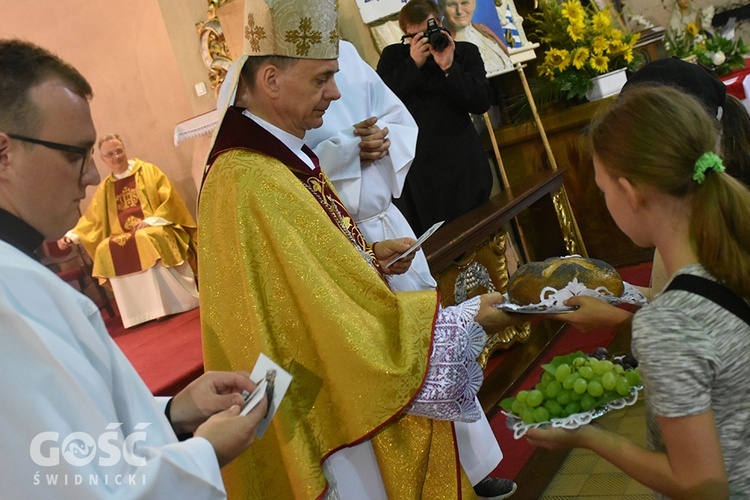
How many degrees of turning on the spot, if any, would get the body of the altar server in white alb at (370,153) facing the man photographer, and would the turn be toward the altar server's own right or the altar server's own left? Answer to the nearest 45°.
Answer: approximately 135° to the altar server's own left

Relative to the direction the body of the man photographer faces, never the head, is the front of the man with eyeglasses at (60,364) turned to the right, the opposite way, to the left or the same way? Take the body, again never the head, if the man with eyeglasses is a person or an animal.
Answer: to the left

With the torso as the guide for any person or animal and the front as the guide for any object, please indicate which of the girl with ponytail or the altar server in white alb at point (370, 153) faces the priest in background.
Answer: the girl with ponytail

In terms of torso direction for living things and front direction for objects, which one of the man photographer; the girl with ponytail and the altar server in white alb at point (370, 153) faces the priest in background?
the girl with ponytail

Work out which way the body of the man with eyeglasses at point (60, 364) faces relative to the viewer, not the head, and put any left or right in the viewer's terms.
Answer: facing to the right of the viewer

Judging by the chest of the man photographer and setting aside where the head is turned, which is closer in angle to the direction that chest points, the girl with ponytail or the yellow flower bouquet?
the girl with ponytail

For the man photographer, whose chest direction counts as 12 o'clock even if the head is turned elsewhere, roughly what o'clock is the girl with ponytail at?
The girl with ponytail is roughly at 12 o'clock from the man photographer.
